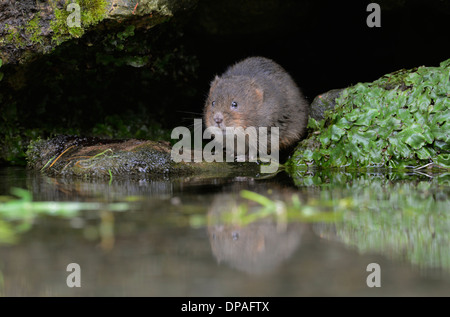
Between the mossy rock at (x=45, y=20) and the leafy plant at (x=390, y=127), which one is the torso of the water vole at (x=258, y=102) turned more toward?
the mossy rock

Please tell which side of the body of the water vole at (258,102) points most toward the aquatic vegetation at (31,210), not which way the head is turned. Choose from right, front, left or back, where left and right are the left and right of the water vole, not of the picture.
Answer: front

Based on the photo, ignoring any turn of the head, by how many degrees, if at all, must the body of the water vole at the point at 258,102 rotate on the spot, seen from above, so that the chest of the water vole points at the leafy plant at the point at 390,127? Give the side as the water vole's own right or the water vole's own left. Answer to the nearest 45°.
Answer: approximately 135° to the water vole's own left

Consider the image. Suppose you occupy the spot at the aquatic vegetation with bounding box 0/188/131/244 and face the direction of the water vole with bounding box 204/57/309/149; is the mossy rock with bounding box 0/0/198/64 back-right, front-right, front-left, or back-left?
front-left

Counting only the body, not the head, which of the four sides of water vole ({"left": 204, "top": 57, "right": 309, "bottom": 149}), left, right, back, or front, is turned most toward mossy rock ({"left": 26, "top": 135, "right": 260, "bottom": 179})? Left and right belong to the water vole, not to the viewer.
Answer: front

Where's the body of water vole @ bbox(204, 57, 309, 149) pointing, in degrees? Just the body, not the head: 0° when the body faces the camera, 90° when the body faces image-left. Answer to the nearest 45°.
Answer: approximately 45°

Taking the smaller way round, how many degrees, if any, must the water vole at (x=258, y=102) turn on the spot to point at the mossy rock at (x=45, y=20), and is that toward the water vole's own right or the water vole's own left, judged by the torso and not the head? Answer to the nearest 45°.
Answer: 0° — it already faces it

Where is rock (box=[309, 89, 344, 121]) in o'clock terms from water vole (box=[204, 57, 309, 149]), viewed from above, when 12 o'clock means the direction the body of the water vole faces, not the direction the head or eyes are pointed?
The rock is roughly at 7 o'clock from the water vole.
